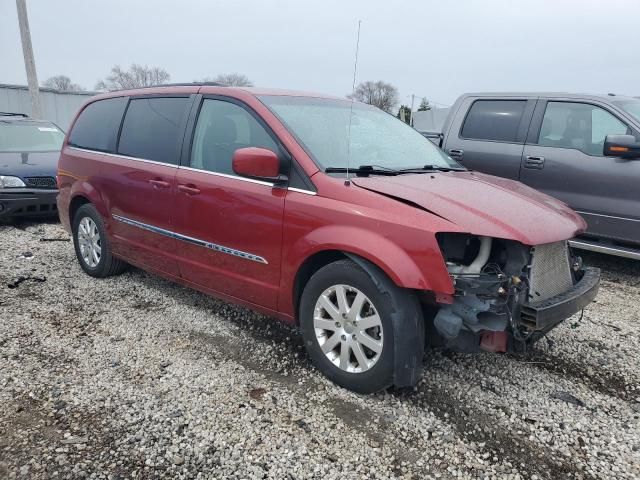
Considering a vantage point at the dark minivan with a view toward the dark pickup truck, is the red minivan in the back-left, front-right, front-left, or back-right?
front-right

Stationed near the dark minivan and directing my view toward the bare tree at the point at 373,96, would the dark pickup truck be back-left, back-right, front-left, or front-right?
front-right

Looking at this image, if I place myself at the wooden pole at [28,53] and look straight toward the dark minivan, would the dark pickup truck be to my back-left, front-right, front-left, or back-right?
front-left

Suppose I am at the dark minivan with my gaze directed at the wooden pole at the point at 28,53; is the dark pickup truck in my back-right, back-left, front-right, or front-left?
back-right

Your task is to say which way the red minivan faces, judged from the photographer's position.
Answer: facing the viewer and to the right of the viewer

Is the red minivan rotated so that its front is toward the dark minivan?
no

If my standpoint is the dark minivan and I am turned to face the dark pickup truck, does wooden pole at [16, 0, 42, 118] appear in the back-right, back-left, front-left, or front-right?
back-left

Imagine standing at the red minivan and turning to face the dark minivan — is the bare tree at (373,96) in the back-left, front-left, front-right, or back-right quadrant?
front-right

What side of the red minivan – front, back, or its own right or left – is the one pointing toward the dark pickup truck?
left

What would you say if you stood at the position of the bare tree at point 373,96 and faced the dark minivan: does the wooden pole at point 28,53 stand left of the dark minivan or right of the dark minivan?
right

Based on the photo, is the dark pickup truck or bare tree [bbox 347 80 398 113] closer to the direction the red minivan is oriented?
the dark pickup truck

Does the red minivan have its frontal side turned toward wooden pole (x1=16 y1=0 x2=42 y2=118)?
no
